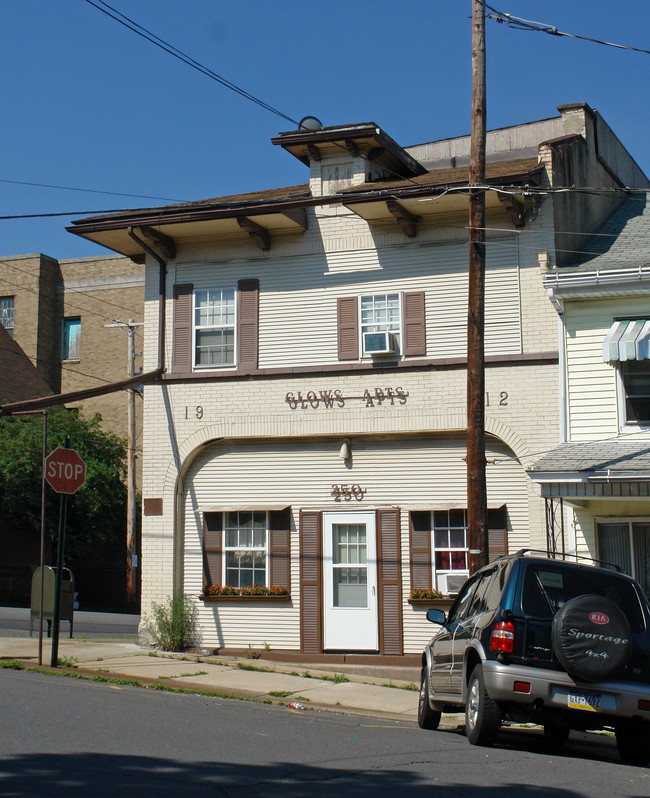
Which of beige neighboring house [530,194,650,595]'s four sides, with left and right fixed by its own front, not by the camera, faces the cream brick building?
right

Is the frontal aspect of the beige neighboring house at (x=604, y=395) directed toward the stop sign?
no

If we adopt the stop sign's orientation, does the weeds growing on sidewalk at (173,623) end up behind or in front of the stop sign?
behind

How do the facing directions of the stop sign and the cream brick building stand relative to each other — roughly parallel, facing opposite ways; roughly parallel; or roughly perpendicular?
roughly parallel

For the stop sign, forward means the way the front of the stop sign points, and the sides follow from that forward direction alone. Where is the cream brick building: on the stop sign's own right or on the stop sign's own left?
on the stop sign's own left

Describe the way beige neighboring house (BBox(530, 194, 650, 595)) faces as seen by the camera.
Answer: facing the viewer

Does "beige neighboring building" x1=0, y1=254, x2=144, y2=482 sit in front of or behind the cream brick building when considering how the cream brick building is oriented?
behind

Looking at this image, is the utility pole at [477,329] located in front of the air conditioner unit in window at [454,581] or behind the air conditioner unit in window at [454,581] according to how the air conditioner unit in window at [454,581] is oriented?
in front

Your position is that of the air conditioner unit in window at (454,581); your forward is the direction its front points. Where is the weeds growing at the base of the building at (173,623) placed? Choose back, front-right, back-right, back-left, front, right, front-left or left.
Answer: right

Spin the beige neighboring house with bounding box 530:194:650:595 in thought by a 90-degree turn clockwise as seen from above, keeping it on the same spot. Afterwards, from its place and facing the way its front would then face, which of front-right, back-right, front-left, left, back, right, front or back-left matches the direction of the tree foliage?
front-right

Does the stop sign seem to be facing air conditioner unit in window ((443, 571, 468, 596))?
no
